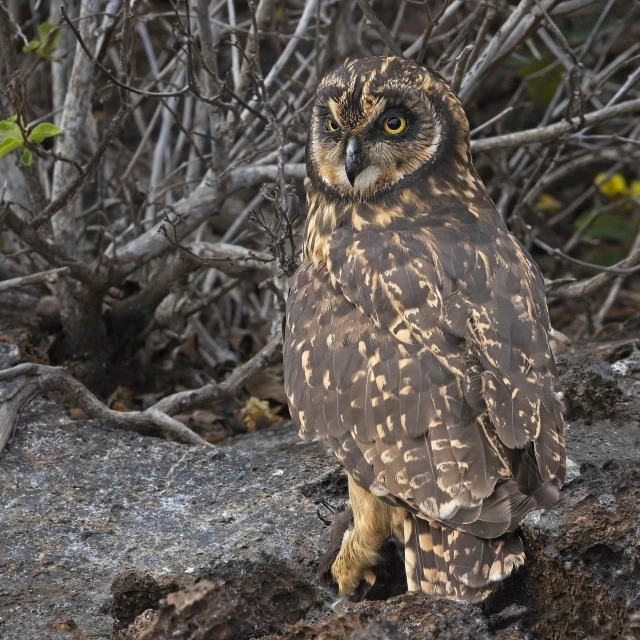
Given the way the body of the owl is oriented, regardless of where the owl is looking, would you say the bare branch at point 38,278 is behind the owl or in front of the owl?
in front

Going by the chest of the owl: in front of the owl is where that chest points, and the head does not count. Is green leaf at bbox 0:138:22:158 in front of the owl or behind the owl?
in front

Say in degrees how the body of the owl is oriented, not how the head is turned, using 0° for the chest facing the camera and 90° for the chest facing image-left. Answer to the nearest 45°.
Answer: approximately 135°

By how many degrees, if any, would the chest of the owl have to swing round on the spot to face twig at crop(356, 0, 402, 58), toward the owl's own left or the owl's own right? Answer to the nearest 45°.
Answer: approximately 45° to the owl's own right

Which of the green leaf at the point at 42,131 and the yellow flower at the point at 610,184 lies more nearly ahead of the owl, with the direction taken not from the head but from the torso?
the green leaf
